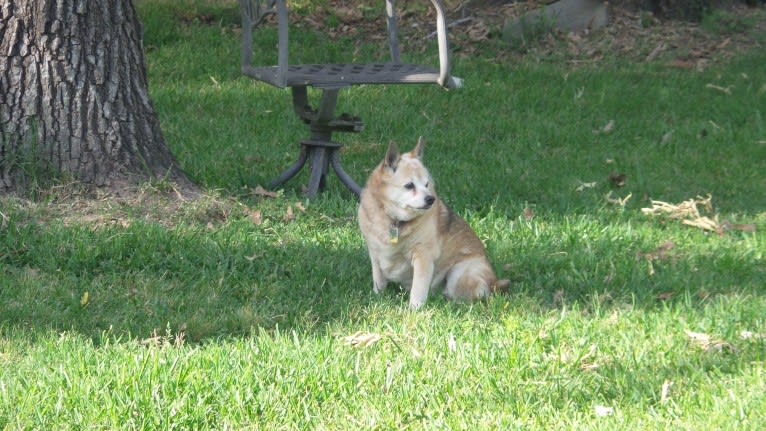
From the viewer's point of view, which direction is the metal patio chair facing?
to the viewer's right

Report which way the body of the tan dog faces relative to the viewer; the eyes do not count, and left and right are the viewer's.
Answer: facing the viewer and to the left of the viewer

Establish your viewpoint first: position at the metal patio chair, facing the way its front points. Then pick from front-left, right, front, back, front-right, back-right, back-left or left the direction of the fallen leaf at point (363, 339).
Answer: right

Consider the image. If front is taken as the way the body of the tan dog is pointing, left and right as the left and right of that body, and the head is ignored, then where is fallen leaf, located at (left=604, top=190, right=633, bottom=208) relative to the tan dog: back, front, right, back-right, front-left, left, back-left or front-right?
back

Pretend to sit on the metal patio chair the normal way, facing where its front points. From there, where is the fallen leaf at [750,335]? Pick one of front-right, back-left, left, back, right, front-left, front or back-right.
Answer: front-right

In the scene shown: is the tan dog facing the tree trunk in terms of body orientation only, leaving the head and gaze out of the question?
no

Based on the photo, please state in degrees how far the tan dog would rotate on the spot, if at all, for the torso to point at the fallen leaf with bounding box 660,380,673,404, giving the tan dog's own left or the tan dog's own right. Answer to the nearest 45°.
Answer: approximately 90° to the tan dog's own left

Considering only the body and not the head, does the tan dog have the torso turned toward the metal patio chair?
no

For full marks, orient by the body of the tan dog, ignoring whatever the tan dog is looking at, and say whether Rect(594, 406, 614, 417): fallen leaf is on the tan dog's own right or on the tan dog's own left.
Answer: on the tan dog's own left

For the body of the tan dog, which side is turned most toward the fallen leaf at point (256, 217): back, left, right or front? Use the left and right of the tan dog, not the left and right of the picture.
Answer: right

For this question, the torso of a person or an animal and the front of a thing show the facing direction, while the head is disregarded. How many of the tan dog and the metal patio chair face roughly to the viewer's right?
1

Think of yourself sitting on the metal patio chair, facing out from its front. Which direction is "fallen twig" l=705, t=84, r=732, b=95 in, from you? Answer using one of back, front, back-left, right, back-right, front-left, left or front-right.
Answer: front-left

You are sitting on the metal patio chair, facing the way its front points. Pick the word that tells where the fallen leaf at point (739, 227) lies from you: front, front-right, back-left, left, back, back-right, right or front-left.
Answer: front

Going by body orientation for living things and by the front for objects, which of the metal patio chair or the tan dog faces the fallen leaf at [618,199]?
the metal patio chair

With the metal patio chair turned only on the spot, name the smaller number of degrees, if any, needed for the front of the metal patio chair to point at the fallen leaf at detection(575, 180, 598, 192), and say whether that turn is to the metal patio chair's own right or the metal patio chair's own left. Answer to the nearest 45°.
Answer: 0° — it already faces it

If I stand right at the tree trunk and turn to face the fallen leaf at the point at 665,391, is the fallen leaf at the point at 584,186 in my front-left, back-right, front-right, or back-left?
front-left

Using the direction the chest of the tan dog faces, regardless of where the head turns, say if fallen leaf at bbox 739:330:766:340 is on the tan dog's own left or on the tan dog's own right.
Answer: on the tan dog's own left
